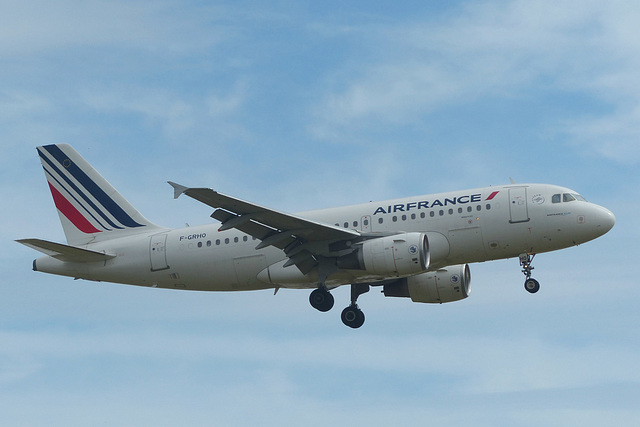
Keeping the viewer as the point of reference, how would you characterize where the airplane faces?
facing to the right of the viewer
